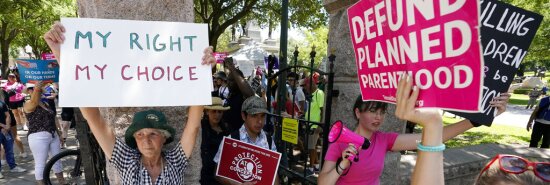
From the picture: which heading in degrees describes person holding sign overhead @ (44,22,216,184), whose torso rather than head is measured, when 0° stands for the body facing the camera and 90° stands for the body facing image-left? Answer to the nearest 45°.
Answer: approximately 0°

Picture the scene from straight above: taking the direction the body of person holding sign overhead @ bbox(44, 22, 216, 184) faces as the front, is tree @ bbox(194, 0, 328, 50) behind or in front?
behind

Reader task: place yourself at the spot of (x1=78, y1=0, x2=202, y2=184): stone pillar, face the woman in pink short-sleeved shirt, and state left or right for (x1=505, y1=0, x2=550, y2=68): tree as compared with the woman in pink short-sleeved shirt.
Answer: left

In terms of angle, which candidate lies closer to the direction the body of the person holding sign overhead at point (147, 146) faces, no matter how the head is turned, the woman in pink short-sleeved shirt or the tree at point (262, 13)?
the woman in pink short-sleeved shirt

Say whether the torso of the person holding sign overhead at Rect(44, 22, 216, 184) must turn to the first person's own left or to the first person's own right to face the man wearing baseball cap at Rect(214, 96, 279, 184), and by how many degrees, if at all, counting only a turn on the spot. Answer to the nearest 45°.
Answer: approximately 135° to the first person's own left

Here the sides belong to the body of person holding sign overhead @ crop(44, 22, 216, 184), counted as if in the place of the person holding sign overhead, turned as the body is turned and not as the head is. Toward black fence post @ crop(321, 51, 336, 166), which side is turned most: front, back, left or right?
left

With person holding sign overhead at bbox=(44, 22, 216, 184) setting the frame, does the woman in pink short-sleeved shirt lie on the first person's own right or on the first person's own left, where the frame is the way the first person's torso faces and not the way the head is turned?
on the first person's own left

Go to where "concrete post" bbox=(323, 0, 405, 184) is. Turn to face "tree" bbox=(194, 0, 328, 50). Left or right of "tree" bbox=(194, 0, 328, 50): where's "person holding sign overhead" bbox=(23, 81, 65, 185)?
left

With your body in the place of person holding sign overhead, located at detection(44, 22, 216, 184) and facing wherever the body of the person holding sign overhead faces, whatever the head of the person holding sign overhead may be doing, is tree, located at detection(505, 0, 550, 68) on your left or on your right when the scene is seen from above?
on your left
